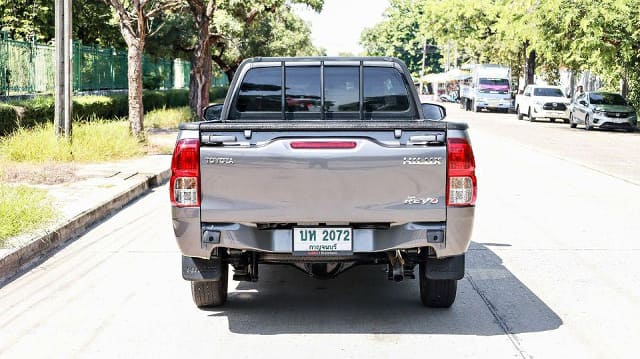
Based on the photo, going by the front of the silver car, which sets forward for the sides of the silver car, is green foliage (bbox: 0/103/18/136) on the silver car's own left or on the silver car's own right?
on the silver car's own right

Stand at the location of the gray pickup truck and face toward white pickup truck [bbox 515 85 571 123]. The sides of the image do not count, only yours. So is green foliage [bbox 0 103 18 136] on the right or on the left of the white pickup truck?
left

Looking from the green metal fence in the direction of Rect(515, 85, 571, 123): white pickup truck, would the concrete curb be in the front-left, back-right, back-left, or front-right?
back-right

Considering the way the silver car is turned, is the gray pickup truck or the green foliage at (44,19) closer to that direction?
the gray pickup truck

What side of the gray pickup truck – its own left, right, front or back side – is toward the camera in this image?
back

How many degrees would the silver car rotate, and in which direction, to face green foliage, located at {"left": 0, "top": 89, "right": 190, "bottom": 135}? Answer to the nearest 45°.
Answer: approximately 90° to its right

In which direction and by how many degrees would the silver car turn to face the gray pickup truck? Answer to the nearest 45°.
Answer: approximately 45° to its right

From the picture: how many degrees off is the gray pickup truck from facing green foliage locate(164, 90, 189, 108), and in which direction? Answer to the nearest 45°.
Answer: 0° — it already faces it

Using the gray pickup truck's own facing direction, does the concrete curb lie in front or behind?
in front

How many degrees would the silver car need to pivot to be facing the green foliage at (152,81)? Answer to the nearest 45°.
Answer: approximately 135° to its right

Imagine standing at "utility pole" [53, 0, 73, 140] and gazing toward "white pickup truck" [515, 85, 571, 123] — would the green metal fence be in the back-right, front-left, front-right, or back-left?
front-left

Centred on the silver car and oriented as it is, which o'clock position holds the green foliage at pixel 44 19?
The green foliage is roughly at 4 o'clock from the silver car.

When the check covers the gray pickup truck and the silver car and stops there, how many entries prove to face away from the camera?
1
